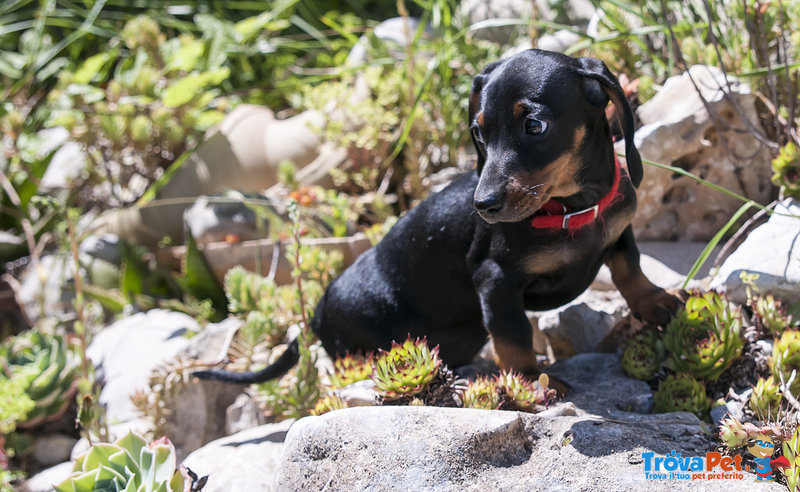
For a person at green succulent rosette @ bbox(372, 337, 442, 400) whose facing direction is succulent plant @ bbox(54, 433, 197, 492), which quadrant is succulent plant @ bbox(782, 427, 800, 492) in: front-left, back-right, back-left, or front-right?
back-left

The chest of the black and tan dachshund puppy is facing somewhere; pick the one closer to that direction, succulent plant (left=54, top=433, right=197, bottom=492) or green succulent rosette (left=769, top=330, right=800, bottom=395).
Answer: the green succulent rosette

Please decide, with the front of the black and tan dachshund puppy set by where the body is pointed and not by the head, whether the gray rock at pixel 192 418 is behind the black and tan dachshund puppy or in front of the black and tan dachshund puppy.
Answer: behind

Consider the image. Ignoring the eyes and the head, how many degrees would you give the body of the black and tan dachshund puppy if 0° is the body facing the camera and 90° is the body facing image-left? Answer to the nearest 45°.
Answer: approximately 315°

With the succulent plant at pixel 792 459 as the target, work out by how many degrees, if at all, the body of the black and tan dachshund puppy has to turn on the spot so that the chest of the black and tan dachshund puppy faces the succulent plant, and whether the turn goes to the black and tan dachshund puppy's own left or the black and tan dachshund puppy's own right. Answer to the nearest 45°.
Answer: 0° — it already faces it

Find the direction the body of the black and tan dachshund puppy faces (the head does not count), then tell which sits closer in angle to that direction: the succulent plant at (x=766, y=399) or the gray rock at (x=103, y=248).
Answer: the succulent plant

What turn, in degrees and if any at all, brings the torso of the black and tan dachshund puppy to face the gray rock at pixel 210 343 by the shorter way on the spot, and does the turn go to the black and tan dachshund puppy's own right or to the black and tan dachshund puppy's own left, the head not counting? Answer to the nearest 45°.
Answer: approximately 180°

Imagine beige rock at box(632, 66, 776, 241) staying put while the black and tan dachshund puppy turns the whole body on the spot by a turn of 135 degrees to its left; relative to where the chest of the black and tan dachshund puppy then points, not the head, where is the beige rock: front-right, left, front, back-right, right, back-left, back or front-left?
front-right

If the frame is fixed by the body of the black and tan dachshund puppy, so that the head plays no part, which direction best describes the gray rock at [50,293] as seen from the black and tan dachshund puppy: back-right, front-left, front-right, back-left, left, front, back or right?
back

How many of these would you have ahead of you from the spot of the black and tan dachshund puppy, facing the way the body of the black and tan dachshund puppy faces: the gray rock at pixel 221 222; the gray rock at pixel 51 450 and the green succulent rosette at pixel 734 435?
1

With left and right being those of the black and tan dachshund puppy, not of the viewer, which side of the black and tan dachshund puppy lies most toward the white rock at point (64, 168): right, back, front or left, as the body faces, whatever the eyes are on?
back

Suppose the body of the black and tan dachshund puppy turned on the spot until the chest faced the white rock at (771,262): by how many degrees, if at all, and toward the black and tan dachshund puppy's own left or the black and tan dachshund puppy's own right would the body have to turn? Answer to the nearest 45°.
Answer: approximately 45° to the black and tan dachshund puppy's own left

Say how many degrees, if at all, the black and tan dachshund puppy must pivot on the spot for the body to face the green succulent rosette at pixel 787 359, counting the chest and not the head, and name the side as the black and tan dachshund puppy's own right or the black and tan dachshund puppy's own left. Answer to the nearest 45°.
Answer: approximately 45° to the black and tan dachshund puppy's own left

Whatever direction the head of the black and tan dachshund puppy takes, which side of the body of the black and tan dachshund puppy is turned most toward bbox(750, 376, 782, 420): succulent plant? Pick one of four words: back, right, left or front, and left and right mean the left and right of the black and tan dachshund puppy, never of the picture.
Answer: front
